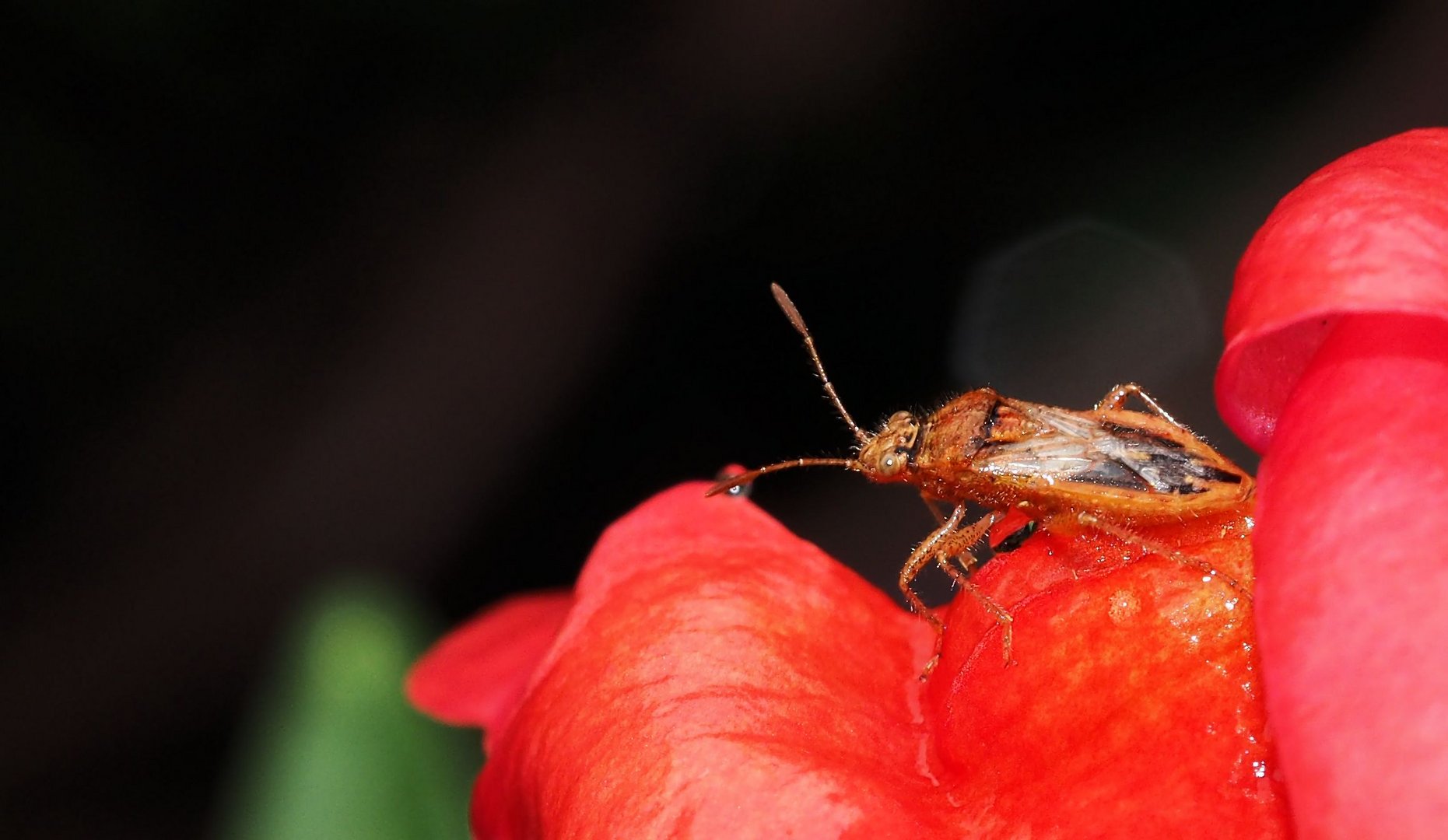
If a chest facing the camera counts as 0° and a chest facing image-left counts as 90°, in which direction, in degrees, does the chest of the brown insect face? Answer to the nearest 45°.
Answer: approximately 90°
